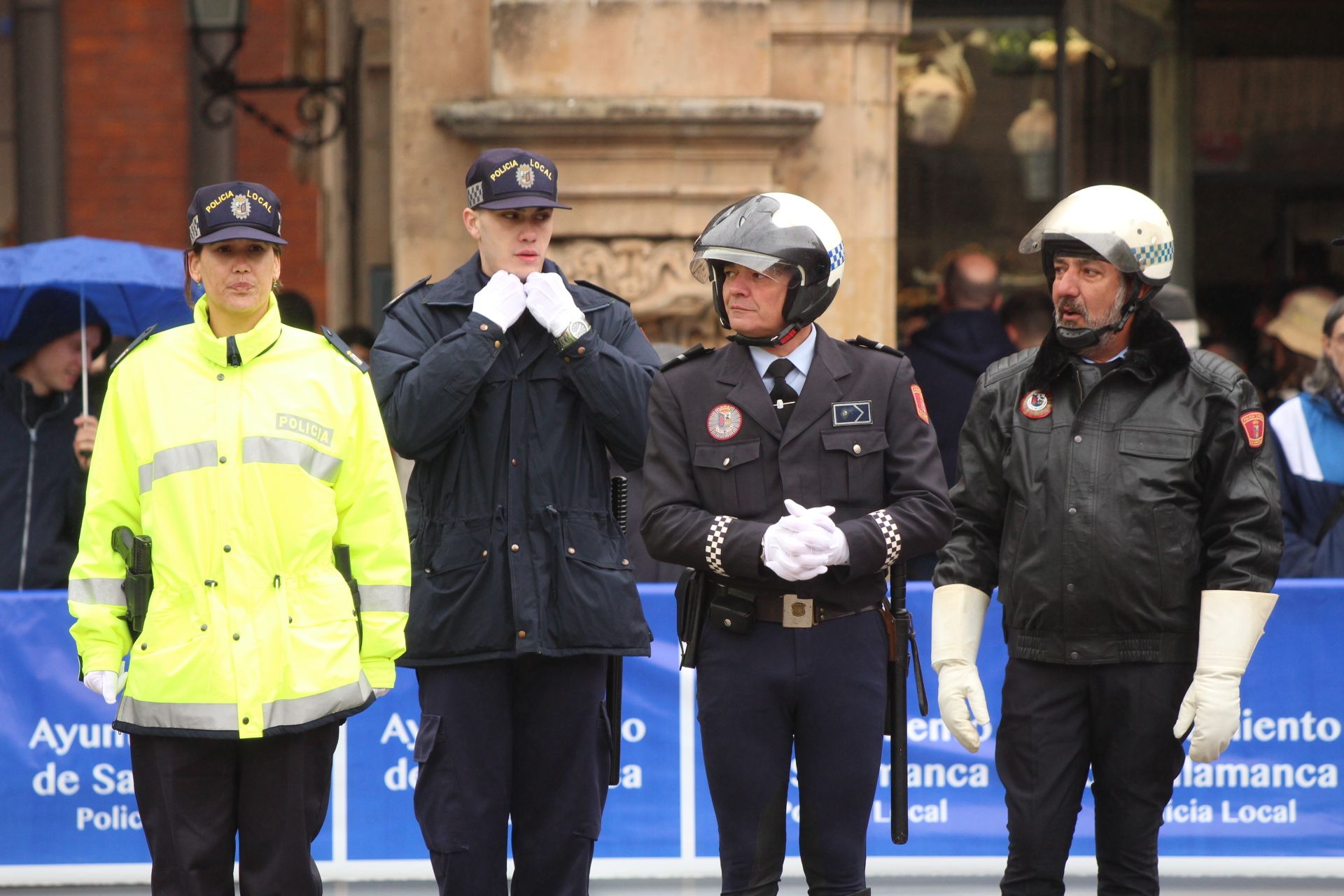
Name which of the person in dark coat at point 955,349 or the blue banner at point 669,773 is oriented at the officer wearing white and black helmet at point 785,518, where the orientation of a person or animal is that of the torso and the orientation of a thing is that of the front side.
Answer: the blue banner

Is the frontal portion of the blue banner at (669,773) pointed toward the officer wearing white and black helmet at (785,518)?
yes

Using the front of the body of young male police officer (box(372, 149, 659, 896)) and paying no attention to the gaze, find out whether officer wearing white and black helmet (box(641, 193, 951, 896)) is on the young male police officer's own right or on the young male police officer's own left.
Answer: on the young male police officer's own left

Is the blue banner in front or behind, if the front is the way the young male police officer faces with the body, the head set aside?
behind
